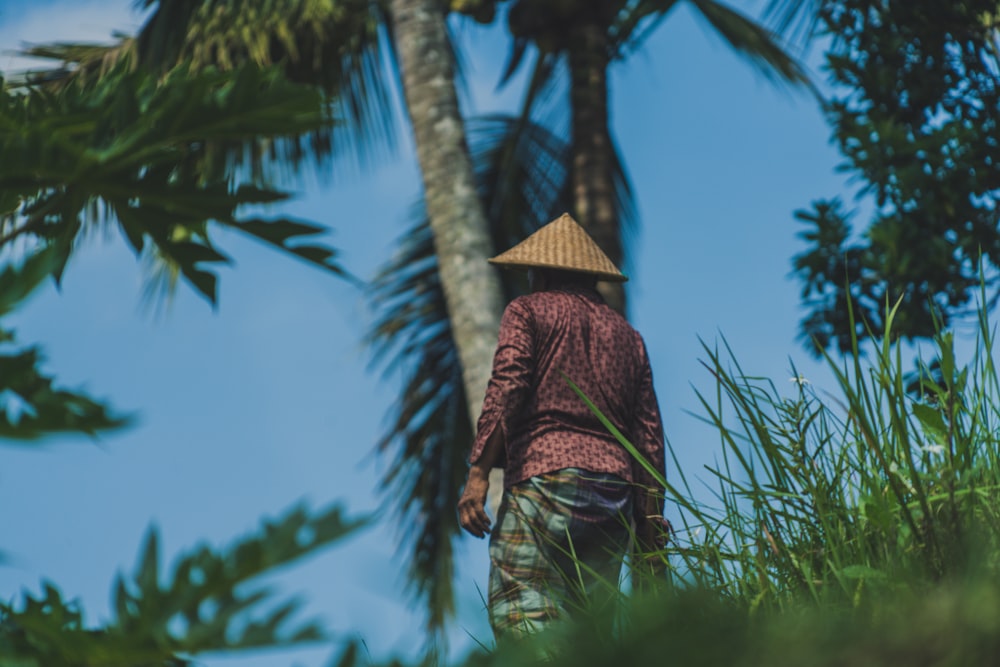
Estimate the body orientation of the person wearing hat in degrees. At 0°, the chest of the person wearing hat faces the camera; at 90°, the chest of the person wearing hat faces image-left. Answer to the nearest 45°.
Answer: approximately 180°

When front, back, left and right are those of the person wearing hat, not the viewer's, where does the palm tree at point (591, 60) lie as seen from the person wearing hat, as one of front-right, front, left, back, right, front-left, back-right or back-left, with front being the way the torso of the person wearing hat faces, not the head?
front

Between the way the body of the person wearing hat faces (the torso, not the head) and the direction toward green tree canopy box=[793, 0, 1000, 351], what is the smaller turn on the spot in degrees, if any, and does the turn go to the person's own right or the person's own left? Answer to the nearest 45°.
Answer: approximately 45° to the person's own right

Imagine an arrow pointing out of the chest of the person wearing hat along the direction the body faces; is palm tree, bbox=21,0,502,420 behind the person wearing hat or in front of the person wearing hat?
in front

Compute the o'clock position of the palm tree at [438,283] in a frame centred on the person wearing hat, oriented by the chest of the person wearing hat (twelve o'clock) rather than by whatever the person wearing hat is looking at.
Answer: The palm tree is roughly at 12 o'clock from the person wearing hat.
